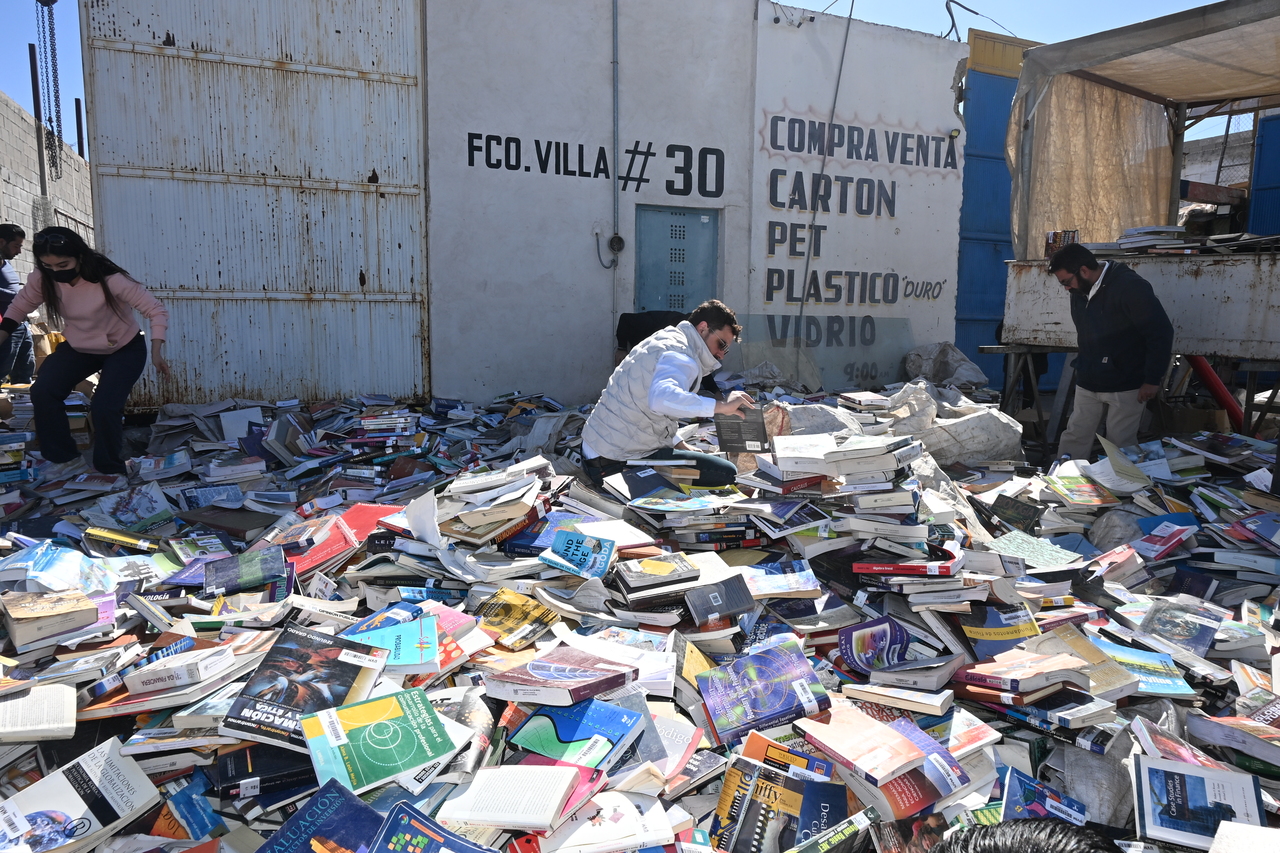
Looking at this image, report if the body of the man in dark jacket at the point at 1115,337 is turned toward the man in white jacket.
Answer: yes

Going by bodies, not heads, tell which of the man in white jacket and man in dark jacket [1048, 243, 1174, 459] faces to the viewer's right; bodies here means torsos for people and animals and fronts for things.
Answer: the man in white jacket

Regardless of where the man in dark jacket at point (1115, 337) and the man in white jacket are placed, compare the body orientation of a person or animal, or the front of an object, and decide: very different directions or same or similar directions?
very different directions

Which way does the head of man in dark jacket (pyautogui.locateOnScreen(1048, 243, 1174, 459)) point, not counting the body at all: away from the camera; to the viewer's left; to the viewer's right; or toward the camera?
to the viewer's left

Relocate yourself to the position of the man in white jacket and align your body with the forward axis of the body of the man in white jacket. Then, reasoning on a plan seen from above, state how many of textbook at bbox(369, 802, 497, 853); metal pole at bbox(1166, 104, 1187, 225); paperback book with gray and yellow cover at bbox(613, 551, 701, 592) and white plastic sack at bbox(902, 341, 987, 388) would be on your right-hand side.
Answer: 2

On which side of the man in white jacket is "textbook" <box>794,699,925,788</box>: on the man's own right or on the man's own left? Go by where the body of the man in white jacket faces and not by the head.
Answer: on the man's own right

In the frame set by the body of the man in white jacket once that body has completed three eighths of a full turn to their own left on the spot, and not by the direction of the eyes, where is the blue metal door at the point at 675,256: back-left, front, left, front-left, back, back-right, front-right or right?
front-right

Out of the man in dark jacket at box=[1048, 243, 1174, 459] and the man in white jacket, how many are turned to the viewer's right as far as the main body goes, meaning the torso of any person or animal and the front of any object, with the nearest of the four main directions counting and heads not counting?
1

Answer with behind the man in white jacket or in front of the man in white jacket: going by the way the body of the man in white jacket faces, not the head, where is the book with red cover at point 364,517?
behind

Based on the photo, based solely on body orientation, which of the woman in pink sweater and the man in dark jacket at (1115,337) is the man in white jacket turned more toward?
the man in dark jacket

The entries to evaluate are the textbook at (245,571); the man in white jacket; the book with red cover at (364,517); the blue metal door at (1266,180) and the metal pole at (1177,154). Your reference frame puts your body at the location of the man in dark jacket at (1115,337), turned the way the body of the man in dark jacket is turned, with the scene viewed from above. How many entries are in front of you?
3

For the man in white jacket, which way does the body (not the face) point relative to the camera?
to the viewer's right

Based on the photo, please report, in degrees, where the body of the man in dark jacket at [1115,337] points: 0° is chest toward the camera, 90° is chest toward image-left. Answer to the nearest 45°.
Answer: approximately 45°
